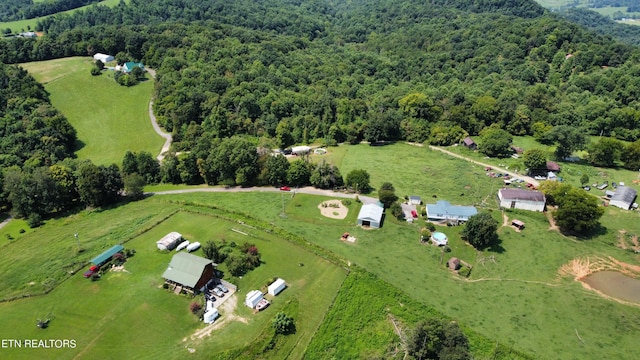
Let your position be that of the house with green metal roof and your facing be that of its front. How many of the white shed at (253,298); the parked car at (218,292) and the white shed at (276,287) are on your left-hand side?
3

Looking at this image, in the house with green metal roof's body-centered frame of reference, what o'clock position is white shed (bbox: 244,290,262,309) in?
The white shed is roughly at 9 o'clock from the house with green metal roof.

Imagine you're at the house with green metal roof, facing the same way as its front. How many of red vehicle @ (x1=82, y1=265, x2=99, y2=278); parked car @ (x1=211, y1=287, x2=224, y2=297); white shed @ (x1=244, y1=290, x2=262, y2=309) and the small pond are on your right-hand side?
1

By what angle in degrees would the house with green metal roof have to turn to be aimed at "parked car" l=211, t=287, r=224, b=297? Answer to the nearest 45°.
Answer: approximately 90° to its left

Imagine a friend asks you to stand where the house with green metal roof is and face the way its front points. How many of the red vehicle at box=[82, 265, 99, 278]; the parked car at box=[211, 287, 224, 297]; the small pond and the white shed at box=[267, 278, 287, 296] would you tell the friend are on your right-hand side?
1

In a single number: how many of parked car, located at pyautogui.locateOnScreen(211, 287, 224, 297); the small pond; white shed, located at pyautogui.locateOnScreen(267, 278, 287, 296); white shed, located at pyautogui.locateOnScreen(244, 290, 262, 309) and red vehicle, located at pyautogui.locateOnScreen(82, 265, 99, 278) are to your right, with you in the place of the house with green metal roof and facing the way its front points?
1

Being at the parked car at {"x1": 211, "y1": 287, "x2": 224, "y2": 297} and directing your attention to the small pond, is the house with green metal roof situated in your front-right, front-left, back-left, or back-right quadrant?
back-left

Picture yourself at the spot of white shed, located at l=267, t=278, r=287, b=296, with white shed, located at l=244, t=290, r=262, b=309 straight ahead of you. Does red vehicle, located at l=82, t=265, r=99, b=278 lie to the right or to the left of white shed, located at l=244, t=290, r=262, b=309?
right

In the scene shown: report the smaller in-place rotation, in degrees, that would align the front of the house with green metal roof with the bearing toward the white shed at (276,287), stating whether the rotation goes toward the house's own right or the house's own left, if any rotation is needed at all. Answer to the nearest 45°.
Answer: approximately 90° to the house's own left

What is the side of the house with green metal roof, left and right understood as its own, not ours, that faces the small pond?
left

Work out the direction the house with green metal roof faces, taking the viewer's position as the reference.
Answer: facing the viewer and to the left of the viewer

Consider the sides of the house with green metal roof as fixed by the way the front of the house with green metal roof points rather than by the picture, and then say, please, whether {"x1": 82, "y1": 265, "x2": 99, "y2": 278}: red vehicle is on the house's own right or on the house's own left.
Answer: on the house's own right
